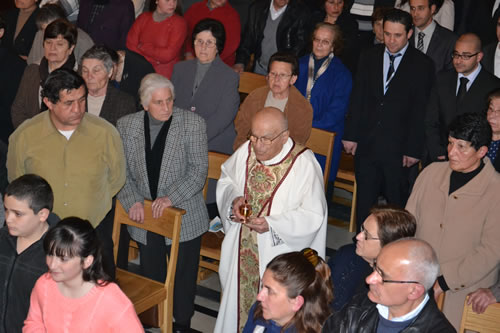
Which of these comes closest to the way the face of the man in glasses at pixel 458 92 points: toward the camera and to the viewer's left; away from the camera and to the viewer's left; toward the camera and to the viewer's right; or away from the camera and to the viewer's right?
toward the camera and to the viewer's left

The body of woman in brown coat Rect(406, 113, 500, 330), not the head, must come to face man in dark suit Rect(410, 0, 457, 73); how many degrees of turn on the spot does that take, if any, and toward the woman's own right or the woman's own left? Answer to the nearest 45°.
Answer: approximately 135° to the woman's own right

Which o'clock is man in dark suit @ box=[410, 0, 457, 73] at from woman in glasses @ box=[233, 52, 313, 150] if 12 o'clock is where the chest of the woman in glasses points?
The man in dark suit is roughly at 8 o'clock from the woman in glasses.

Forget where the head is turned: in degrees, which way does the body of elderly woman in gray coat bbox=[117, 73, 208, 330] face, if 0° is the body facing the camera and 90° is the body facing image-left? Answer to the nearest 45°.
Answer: approximately 0°

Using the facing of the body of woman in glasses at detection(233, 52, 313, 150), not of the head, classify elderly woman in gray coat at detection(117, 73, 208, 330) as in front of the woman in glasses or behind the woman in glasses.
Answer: in front

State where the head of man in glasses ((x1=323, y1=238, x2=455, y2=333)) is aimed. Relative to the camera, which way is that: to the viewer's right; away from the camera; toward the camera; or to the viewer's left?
to the viewer's left

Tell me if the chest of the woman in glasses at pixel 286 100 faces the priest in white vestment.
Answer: yes

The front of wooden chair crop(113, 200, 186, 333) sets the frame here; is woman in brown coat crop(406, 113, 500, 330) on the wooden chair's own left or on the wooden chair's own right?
on the wooden chair's own left

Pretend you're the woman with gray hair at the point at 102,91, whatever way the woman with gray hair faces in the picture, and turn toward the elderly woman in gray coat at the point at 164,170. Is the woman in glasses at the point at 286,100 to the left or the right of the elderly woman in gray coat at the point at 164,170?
left

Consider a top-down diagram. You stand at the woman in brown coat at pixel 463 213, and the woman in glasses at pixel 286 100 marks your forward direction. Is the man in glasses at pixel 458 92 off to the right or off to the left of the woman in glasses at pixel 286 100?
right

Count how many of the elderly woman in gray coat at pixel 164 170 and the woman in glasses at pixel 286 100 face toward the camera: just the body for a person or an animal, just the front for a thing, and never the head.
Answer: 2

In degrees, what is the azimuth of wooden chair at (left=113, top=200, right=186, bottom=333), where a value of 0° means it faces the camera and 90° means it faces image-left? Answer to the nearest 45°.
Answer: approximately 45°

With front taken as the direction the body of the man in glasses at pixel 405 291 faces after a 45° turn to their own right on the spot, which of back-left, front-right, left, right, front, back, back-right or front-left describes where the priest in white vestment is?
front-right

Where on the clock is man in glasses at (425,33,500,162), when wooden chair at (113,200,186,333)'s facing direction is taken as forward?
The man in glasses is roughly at 7 o'clock from the wooden chair.

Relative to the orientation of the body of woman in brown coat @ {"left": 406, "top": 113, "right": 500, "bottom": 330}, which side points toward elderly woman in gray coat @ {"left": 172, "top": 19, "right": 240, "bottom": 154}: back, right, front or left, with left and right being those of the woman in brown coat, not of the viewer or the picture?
right
